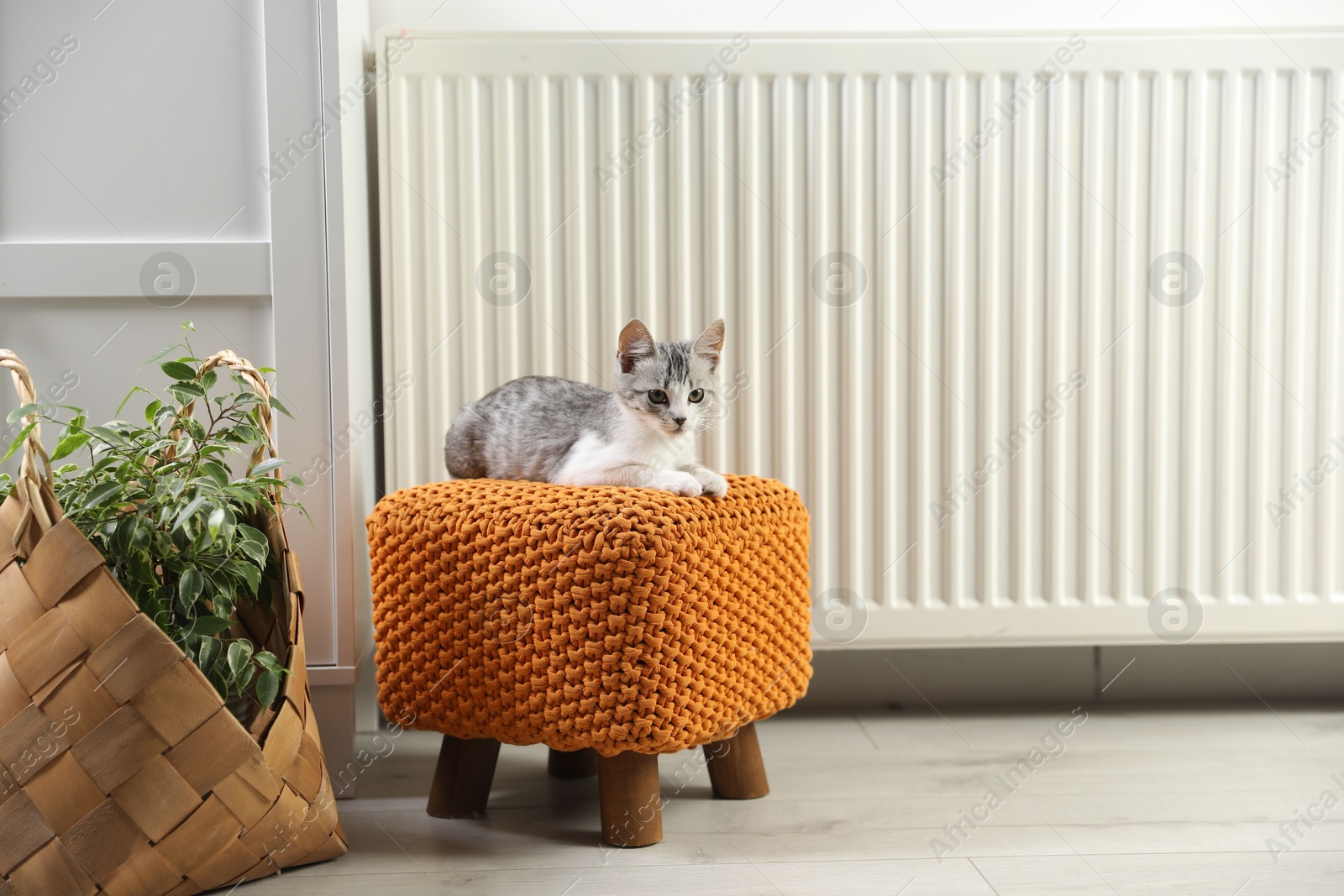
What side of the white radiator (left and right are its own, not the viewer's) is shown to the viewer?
front

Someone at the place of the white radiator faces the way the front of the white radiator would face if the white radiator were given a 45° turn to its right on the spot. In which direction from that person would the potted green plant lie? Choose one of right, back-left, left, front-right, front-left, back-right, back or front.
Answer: front

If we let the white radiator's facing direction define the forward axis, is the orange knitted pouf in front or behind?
in front

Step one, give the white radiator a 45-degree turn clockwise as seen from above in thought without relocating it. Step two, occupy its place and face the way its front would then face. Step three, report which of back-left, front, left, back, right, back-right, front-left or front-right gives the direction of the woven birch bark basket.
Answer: front
